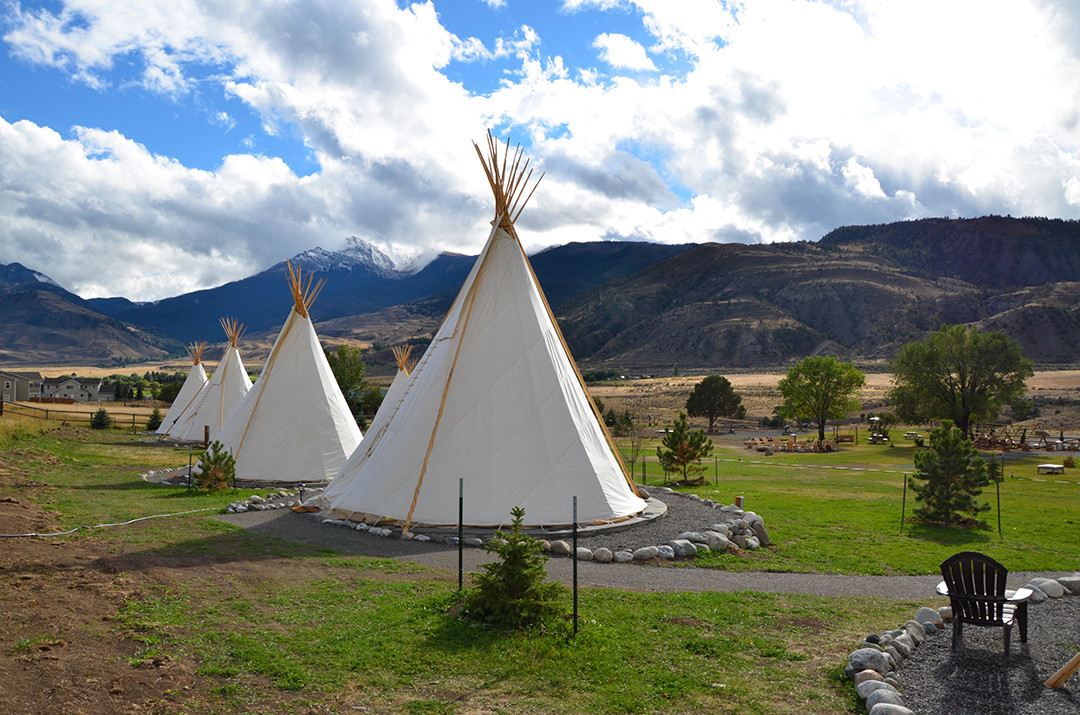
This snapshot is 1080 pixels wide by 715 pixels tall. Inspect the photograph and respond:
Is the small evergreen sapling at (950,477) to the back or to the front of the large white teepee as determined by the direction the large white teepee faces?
to the back

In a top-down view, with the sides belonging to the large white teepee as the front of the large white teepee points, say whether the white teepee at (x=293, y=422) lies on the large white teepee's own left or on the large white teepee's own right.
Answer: on the large white teepee's own right

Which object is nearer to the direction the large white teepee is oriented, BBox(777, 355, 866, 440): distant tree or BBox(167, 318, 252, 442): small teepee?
the small teepee

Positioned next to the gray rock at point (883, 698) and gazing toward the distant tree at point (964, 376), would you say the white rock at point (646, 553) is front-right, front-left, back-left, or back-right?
front-left
